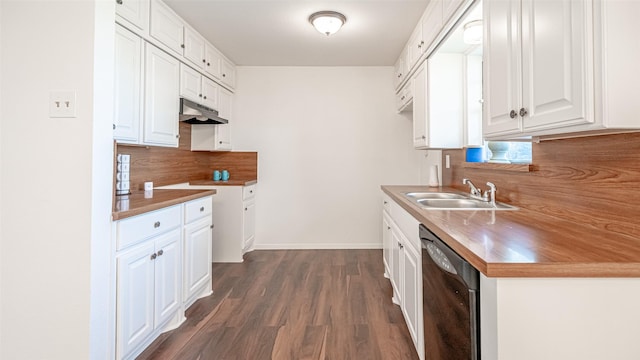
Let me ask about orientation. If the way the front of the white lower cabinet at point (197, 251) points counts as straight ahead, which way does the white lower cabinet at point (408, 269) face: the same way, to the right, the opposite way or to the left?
the opposite way

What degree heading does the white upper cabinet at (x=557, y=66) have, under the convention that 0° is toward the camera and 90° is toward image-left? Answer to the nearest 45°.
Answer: approximately 45°

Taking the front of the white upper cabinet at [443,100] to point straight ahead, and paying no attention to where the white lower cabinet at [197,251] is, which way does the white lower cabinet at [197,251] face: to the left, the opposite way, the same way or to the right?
the opposite way

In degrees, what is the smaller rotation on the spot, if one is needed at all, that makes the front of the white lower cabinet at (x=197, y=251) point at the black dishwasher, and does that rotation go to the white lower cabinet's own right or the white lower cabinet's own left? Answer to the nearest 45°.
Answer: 0° — it already faces it

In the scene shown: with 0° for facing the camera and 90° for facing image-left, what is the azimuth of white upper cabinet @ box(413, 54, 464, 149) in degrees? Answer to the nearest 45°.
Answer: approximately 90°

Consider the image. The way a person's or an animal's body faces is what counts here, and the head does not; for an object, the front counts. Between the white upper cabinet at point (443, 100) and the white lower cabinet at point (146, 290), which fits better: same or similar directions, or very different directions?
very different directions

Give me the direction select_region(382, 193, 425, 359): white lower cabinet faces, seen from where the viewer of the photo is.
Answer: facing to the left of the viewer

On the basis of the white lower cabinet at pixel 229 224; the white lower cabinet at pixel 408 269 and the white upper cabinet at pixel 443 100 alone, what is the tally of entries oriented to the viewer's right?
1

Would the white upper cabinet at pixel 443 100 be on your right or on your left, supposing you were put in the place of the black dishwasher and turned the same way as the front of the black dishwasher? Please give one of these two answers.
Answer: on your right
